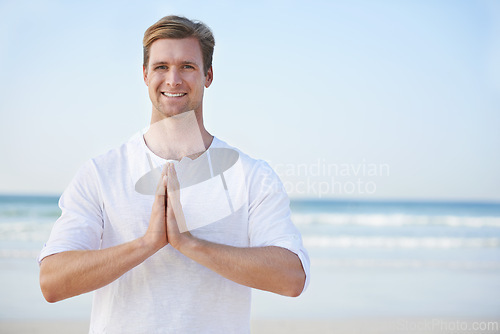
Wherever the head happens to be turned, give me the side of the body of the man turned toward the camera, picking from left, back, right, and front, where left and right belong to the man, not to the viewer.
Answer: front

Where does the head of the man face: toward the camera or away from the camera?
toward the camera
